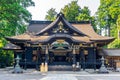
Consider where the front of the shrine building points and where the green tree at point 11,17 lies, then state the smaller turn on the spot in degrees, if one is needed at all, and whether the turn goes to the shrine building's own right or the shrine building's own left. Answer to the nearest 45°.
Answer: approximately 90° to the shrine building's own right

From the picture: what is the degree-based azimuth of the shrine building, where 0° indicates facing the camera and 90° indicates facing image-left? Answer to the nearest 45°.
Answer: approximately 0°
